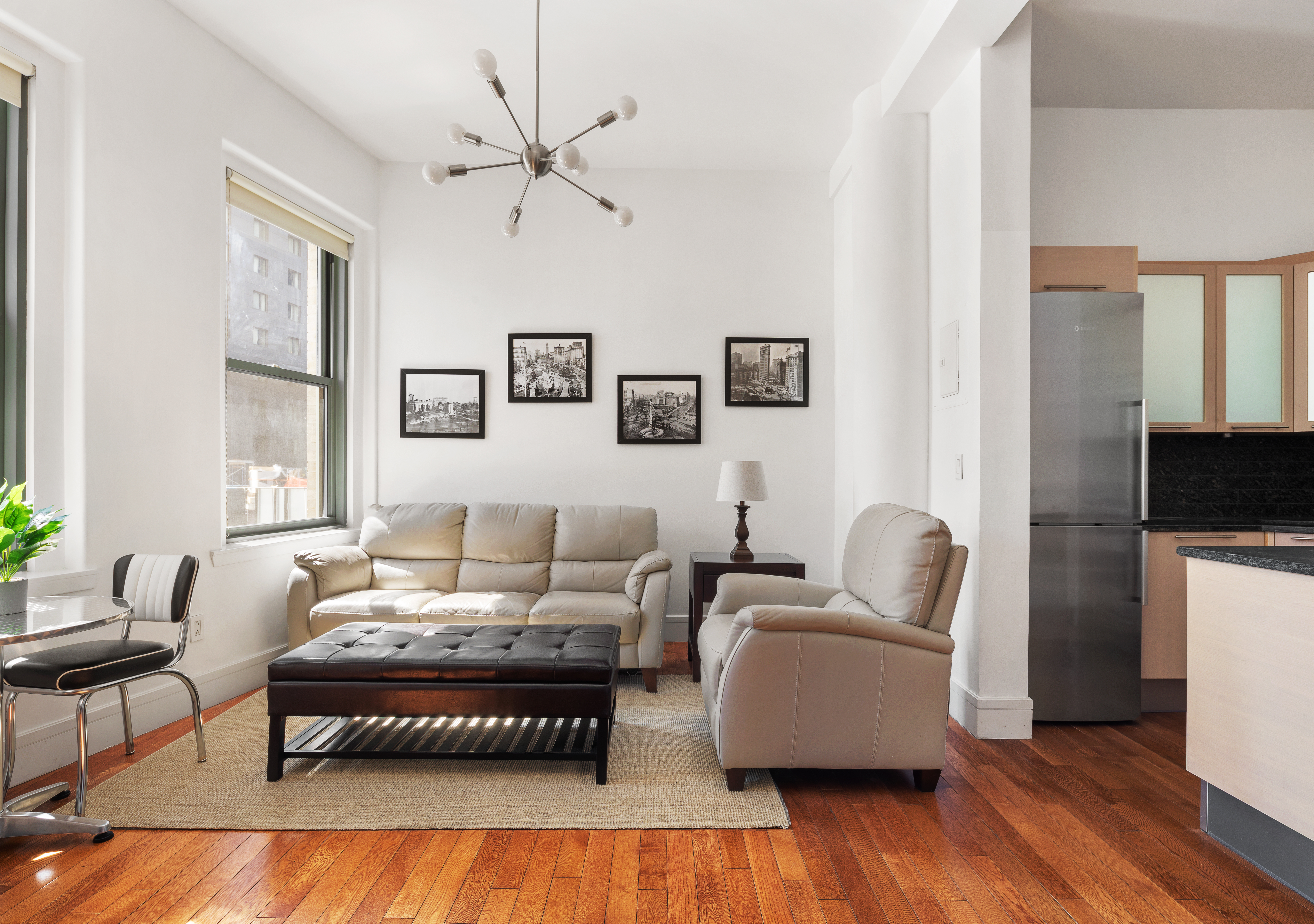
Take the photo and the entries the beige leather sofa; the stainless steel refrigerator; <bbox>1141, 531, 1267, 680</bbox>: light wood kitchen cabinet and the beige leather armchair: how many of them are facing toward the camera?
3

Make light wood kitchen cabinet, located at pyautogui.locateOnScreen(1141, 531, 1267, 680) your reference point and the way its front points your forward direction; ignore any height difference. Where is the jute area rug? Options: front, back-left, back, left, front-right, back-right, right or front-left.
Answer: front-right

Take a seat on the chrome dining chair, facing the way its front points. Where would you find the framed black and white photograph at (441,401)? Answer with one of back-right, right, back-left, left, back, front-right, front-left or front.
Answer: back

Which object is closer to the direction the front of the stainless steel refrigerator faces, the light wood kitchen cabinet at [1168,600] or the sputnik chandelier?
the sputnik chandelier

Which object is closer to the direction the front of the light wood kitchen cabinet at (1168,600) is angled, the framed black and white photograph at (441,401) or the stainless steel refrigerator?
the stainless steel refrigerator

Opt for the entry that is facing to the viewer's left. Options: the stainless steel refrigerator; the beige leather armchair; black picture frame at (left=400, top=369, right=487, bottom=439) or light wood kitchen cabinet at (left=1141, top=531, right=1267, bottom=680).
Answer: the beige leather armchair

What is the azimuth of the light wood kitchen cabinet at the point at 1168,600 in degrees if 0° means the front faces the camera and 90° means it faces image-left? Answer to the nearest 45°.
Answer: approximately 0°

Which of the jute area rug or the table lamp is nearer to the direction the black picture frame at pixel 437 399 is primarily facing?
the jute area rug

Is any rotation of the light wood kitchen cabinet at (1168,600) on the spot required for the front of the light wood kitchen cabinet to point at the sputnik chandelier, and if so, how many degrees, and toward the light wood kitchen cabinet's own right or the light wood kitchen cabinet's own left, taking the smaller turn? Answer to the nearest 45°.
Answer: approximately 45° to the light wood kitchen cabinet's own right

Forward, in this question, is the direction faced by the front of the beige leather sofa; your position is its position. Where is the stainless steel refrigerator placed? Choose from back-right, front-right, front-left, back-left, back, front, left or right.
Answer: front-left

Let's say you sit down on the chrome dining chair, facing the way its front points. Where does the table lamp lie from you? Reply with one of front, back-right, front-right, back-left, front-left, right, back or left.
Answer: back-left

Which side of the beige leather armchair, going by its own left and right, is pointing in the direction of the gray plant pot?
front
